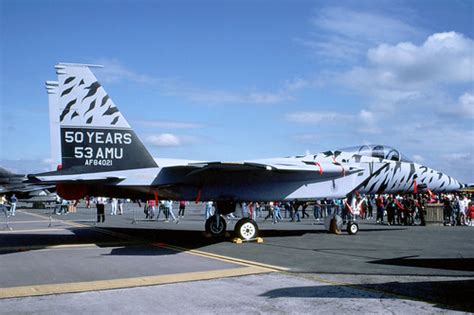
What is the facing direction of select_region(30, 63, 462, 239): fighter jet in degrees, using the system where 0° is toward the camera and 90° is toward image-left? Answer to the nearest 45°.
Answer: approximately 270°
